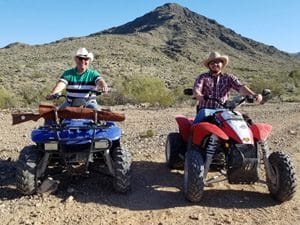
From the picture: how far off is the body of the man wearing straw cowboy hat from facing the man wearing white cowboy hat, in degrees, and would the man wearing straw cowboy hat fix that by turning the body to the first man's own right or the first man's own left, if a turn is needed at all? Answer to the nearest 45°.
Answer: approximately 90° to the first man's own right

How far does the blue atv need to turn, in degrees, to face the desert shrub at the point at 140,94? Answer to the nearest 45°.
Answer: approximately 180°

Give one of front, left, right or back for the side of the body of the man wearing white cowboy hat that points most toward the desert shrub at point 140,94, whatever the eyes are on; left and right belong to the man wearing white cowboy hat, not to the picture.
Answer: back

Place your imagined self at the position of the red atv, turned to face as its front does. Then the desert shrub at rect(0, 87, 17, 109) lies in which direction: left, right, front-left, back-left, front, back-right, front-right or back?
back

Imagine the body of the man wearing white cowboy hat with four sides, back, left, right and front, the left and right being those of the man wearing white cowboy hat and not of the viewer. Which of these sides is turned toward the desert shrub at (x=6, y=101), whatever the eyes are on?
back

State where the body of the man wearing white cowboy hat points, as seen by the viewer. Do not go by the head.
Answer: toward the camera

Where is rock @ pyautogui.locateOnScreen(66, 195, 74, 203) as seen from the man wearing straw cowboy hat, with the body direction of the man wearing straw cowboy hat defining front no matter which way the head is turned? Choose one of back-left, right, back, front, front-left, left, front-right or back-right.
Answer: front-right

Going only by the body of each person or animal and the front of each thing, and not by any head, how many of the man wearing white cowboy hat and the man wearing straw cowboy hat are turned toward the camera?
2

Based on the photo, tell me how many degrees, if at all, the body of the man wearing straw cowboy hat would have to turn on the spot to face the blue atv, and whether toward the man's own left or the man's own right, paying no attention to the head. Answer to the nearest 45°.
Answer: approximately 45° to the man's own right

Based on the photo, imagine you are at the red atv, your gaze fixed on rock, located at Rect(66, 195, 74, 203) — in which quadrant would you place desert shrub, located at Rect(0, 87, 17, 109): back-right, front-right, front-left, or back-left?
front-right

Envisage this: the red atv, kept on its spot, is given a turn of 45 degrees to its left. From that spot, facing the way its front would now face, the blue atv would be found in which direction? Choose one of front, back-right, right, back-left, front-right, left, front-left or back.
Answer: back

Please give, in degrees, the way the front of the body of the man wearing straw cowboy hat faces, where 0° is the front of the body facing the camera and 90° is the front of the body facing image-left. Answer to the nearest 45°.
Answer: approximately 0°
